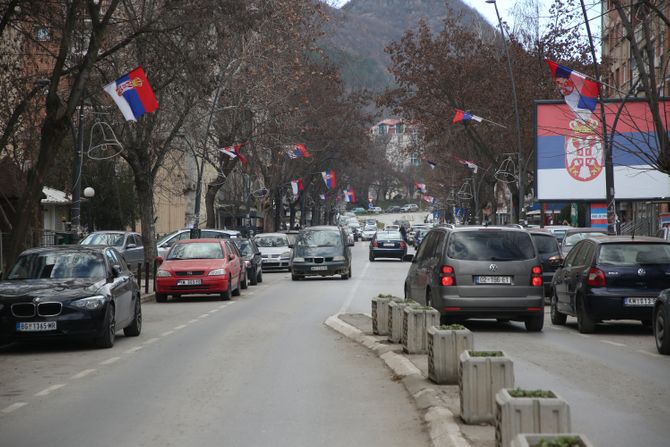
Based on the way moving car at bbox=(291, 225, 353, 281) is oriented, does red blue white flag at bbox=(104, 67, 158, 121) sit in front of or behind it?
in front

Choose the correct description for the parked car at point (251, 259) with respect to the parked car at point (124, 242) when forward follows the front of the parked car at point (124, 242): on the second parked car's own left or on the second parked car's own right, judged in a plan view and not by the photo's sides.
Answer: on the second parked car's own left

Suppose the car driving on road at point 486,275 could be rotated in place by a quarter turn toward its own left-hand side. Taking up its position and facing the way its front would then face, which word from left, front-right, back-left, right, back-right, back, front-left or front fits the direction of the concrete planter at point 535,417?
left

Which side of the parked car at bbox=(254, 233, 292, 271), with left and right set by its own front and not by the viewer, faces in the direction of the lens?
front

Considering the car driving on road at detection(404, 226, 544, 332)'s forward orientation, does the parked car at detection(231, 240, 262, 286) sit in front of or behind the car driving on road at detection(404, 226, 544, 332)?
in front

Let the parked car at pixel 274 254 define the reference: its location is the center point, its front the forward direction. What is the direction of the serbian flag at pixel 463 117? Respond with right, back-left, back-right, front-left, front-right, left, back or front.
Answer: left

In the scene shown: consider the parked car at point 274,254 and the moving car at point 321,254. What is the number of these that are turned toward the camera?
2

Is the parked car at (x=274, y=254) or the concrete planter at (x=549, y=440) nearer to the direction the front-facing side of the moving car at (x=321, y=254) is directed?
the concrete planter

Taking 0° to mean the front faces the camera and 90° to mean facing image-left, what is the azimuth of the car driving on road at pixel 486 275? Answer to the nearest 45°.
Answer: approximately 180°

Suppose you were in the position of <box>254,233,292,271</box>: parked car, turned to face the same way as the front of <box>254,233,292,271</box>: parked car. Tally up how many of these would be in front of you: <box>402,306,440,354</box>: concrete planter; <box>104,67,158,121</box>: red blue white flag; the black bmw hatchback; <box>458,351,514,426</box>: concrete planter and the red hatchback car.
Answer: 5

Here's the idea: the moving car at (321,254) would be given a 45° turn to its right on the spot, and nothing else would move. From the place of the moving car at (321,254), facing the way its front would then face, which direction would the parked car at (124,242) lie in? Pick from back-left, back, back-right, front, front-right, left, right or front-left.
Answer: front-right

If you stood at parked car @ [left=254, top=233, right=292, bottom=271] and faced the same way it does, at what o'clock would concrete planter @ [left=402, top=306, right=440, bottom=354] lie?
The concrete planter is roughly at 12 o'clock from the parked car.

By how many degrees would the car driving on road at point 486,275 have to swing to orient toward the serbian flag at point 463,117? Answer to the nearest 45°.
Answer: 0° — it already faces it

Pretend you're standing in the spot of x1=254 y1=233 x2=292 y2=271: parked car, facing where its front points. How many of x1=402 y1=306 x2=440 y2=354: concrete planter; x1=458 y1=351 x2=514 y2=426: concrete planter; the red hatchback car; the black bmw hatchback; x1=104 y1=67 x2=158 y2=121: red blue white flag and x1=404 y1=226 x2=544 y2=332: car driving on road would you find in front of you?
6

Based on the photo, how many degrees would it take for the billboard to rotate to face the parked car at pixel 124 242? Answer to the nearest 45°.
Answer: approximately 45° to its right

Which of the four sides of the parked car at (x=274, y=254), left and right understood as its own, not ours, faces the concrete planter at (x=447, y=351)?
front

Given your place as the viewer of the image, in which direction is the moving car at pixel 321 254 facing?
facing the viewer

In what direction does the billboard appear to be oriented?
toward the camera
